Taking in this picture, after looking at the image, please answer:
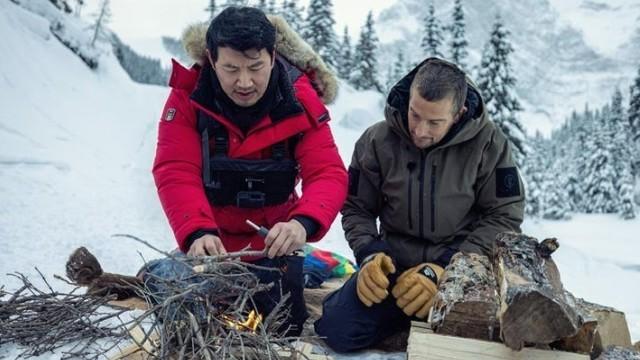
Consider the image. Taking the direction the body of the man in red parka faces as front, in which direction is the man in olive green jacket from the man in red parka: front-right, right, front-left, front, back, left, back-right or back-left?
left

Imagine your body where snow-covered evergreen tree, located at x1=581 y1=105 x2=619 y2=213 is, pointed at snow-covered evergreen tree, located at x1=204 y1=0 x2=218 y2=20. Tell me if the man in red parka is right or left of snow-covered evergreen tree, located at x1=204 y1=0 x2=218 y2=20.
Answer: left

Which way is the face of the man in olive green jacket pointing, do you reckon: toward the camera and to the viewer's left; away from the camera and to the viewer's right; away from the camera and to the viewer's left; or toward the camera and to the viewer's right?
toward the camera and to the viewer's left

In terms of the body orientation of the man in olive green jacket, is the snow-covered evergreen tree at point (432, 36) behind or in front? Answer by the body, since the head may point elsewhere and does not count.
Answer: behind

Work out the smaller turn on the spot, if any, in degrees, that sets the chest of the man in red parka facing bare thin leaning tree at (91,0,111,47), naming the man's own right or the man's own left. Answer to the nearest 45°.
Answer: approximately 180°

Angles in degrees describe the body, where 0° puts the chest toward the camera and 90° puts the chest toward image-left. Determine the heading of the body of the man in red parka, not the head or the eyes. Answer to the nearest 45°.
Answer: approximately 0°

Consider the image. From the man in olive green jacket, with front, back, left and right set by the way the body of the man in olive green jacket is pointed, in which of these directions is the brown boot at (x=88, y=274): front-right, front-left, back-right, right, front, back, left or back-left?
front-right

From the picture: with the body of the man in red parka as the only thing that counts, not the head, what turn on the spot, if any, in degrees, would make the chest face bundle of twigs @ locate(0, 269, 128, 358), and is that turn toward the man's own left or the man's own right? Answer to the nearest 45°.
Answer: approximately 90° to the man's own right

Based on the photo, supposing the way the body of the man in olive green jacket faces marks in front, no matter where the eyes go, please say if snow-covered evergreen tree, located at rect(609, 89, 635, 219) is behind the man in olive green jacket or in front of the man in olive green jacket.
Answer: behind

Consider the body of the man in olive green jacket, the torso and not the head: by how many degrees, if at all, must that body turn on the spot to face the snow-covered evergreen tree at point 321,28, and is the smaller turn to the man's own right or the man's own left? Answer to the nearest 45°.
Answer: approximately 135° to the man's own right

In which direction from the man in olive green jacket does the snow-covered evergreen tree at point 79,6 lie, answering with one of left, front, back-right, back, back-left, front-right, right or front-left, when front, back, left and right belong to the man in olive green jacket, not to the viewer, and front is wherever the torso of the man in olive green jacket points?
right

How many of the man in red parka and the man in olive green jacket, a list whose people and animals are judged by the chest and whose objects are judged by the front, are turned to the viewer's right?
0

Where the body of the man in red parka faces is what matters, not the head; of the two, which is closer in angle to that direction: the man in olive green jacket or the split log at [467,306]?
the split log

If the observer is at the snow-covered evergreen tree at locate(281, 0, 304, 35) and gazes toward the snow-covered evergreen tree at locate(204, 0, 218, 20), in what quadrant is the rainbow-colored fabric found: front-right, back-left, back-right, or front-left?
back-left

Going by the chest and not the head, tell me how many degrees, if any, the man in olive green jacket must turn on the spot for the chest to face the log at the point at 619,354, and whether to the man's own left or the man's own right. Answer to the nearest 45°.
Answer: approximately 90° to the man's own left
